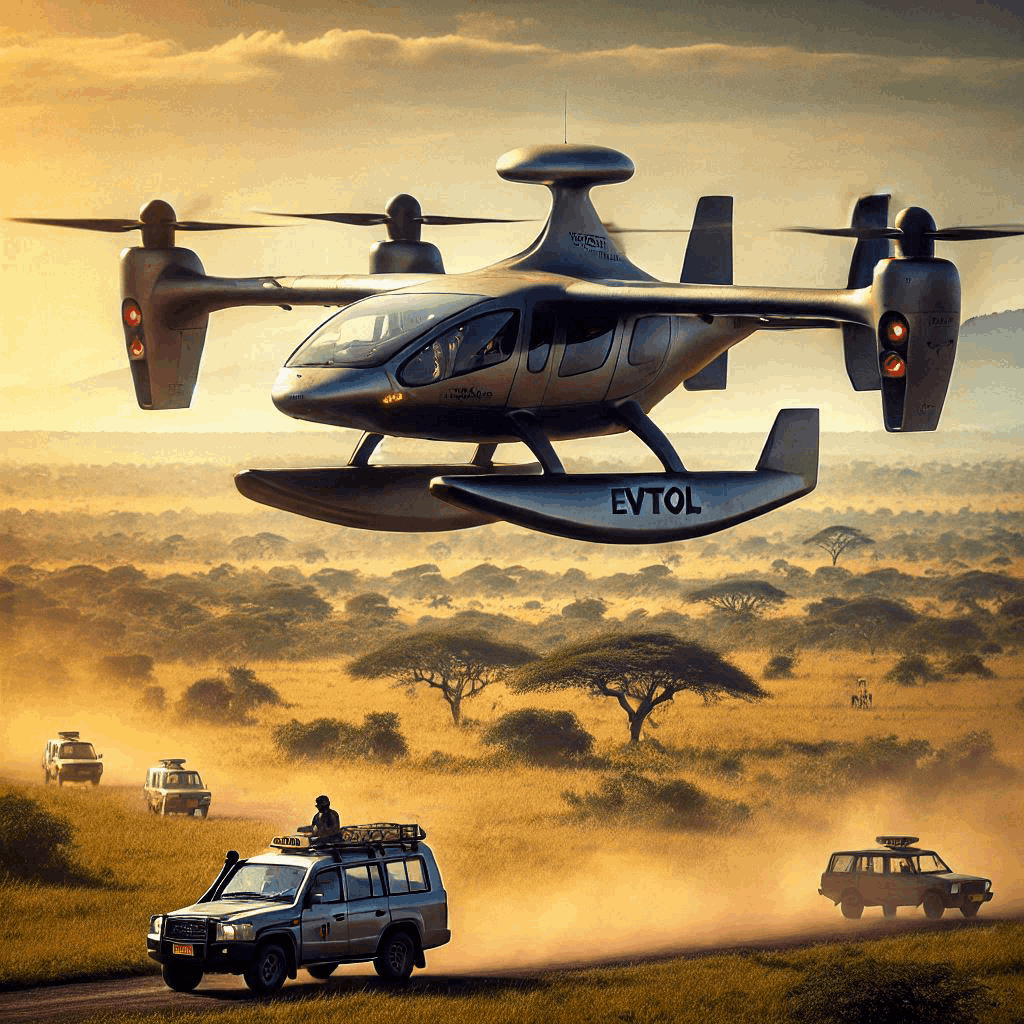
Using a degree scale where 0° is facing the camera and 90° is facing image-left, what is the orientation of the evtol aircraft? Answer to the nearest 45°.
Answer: approximately 45°
